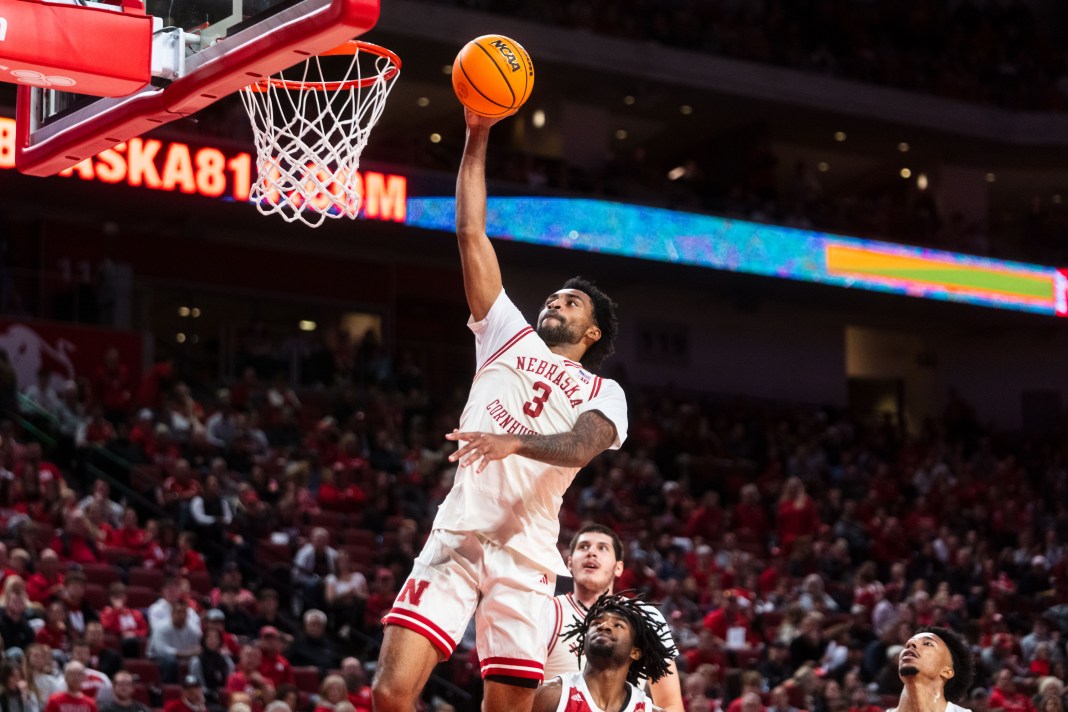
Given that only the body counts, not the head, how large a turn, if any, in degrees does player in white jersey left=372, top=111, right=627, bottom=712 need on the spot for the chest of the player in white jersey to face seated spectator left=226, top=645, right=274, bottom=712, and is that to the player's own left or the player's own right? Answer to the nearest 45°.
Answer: approximately 135° to the player's own right

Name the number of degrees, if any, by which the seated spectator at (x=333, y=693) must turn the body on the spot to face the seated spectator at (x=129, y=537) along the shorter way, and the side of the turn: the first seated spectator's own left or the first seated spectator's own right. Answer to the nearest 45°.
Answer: approximately 180°

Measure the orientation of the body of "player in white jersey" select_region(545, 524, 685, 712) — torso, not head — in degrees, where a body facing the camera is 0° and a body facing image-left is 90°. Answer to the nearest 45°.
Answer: approximately 0°

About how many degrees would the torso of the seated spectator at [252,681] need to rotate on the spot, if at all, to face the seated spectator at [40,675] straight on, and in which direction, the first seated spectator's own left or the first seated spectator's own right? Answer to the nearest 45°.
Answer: approximately 90° to the first seated spectator's own right

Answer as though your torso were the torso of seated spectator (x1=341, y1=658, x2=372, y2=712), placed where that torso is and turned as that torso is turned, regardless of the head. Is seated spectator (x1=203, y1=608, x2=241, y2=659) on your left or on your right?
on your right

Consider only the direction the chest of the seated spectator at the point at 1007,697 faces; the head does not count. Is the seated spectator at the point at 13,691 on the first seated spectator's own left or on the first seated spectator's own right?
on the first seated spectator's own right

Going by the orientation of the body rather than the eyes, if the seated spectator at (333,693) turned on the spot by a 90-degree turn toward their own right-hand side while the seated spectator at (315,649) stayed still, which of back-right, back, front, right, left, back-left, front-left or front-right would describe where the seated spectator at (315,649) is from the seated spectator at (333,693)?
back-right

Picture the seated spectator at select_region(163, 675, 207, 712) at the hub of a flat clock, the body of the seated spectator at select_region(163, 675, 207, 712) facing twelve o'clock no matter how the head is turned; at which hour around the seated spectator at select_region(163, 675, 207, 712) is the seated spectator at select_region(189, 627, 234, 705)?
the seated spectator at select_region(189, 627, 234, 705) is roughly at 8 o'clock from the seated spectator at select_region(163, 675, 207, 712).

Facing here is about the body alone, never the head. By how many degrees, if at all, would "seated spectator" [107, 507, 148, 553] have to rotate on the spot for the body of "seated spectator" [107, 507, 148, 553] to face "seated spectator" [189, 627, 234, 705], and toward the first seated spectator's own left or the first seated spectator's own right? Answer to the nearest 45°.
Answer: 0° — they already face them
